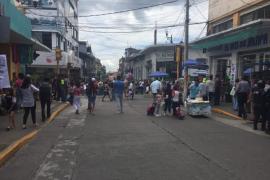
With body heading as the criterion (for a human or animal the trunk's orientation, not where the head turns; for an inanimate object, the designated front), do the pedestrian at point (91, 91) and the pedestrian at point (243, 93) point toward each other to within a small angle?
no

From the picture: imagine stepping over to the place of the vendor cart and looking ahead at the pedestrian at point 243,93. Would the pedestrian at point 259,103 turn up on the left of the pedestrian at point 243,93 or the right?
right

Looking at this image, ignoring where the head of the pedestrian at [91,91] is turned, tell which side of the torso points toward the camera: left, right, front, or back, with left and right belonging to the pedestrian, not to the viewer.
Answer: back

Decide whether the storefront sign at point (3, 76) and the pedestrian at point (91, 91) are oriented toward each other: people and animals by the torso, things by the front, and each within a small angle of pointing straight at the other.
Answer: no

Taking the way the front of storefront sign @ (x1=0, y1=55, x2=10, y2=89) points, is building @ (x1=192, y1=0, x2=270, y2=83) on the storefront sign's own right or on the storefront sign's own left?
on the storefront sign's own left

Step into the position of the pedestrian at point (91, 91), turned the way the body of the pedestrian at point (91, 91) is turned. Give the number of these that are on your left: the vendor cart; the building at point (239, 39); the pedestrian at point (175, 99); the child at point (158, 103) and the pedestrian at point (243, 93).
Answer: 0
